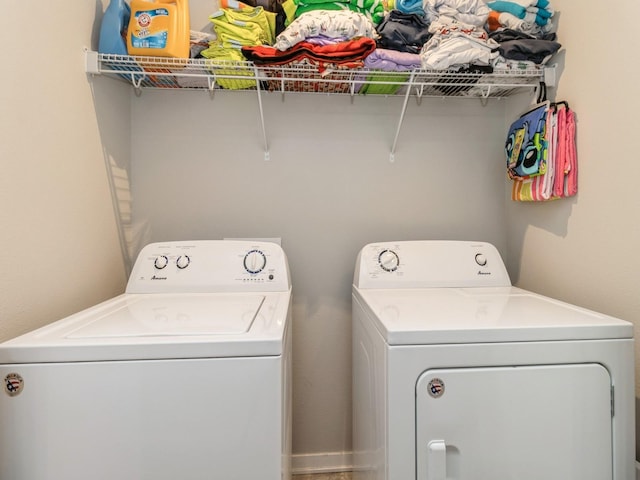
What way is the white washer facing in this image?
toward the camera

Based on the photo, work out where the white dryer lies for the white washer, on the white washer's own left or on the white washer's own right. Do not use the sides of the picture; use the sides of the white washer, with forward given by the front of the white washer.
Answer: on the white washer's own left
